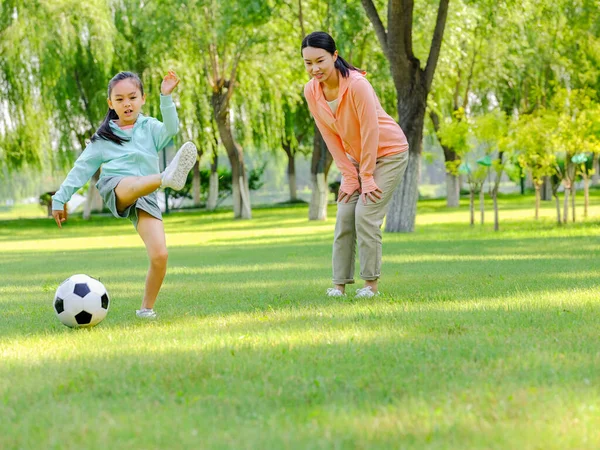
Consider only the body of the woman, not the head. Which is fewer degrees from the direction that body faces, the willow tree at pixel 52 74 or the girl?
the girl

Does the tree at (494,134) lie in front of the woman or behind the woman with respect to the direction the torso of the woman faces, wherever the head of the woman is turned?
behind

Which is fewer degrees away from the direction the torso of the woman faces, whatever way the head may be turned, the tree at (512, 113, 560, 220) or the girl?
the girl

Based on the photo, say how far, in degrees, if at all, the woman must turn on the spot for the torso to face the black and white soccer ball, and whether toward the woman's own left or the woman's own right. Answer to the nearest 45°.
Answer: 0° — they already face it

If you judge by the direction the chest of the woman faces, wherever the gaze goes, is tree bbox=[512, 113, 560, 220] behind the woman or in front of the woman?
behind

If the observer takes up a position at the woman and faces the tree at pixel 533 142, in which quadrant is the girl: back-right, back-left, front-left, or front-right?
back-left

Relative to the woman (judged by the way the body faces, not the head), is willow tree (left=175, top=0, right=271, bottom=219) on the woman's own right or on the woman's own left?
on the woman's own right

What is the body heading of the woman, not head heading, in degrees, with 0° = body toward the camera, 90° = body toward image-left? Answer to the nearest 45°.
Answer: approximately 45°
